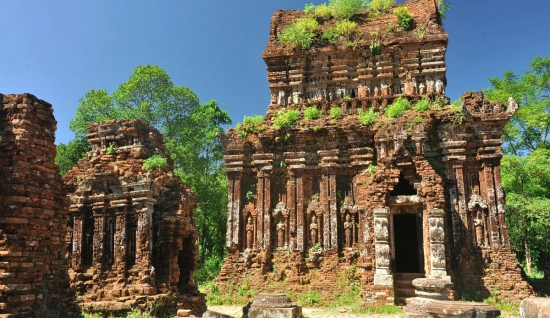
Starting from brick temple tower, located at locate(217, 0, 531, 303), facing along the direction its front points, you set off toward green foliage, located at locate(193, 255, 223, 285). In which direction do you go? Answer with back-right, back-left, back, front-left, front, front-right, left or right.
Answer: back-right

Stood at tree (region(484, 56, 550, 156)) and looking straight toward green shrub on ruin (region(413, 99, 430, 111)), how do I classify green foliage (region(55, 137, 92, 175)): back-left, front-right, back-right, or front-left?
front-right

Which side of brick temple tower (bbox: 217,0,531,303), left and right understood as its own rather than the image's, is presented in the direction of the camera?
front

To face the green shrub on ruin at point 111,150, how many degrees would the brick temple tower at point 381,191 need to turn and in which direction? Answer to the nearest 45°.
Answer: approximately 45° to its right

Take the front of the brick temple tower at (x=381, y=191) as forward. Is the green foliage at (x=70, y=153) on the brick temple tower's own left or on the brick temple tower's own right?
on the brick temple tower's own right

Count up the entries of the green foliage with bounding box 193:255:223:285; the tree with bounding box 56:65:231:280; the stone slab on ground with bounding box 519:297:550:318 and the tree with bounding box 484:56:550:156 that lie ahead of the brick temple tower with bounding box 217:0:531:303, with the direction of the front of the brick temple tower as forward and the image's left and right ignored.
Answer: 1

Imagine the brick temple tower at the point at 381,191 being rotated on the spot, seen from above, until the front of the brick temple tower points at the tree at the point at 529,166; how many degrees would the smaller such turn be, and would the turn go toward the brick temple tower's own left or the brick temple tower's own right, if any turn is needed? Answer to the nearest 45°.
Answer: approximately 135° to the brick temple tower's own left

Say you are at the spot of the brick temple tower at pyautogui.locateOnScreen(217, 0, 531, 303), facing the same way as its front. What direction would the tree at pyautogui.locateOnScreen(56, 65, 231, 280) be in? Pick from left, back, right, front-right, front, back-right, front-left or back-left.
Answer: back-right

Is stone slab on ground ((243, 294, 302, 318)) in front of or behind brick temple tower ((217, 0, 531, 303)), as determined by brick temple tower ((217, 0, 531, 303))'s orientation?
in front

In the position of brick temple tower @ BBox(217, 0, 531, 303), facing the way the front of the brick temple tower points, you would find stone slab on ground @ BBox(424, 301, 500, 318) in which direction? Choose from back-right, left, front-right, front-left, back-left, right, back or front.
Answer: front
